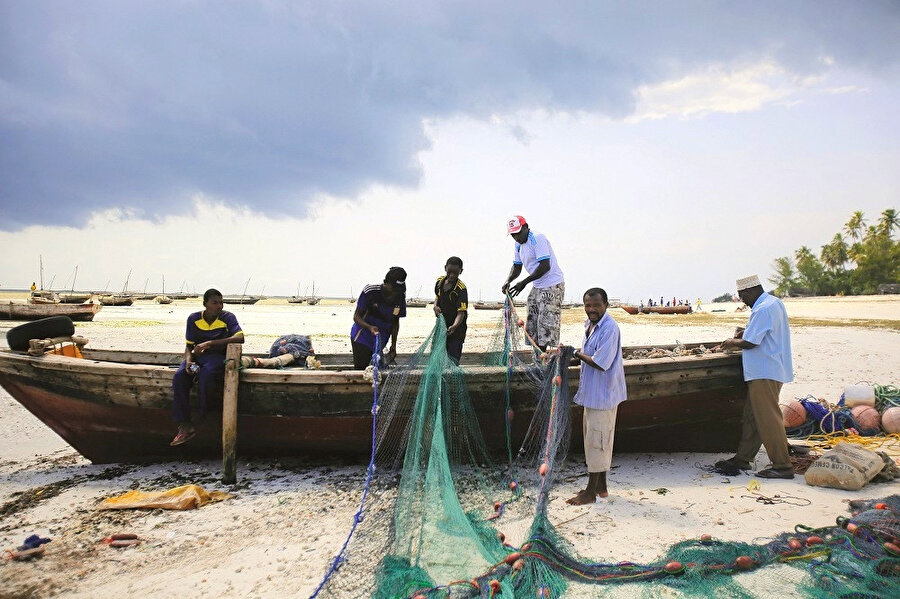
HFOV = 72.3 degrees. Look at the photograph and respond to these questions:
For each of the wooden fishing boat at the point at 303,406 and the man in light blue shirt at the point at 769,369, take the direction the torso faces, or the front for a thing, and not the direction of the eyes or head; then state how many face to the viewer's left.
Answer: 2

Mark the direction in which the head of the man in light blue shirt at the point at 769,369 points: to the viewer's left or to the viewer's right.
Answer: to the viewer's left

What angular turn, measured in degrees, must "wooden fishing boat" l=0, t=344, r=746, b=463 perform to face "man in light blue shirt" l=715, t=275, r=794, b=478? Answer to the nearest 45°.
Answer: approximately 180°

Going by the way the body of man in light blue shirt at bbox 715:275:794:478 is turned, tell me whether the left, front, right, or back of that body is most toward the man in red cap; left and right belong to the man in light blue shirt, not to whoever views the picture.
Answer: front

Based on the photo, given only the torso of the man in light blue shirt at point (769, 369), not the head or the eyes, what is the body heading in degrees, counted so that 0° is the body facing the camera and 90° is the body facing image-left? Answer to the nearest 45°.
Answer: approximately 90°

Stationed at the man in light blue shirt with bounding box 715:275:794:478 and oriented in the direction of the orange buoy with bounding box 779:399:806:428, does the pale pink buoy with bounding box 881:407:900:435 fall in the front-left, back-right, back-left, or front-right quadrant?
front-right

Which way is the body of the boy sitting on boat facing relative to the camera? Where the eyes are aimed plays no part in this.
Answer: toward the camera

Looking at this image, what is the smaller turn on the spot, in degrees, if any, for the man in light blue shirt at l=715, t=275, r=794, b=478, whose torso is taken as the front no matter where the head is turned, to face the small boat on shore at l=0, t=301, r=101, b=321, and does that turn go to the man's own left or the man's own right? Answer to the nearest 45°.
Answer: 0° — they already face it

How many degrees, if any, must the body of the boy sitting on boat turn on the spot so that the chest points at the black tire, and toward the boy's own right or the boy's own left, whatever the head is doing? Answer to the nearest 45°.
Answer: approximately 135° to the boy's own right

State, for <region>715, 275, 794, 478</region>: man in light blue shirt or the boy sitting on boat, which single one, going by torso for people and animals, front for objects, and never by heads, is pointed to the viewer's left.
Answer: the man in light blue shirt
